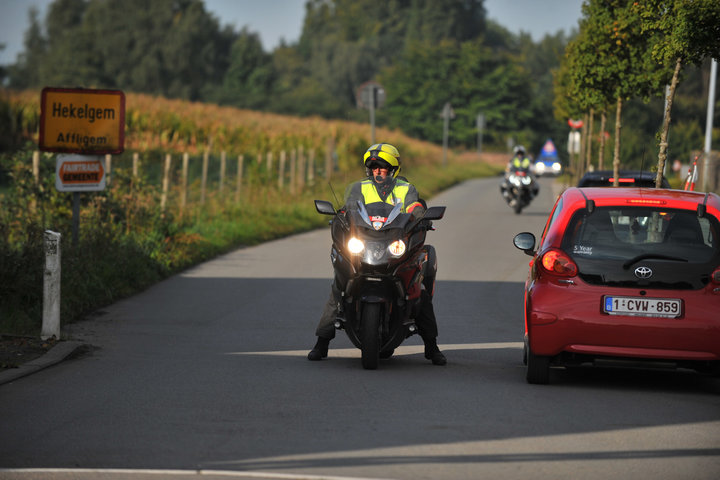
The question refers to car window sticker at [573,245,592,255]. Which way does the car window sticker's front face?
toward the camera

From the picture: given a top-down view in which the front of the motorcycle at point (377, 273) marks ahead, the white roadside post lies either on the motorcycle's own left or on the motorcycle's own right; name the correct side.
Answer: on the motorcycle's own right

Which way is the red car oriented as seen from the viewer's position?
away from the camera

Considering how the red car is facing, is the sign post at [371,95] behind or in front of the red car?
in front

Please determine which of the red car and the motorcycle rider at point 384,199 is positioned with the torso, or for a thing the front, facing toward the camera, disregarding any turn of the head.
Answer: the motorcycle rider

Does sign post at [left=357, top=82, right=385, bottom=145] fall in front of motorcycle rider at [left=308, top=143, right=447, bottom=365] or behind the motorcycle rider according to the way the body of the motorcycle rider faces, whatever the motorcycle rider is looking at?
behind

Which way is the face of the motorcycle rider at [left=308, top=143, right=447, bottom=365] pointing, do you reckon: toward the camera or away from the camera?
toward the camera

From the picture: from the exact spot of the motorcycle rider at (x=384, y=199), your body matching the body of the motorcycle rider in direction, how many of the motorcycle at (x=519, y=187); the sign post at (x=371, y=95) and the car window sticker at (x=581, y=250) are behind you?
2

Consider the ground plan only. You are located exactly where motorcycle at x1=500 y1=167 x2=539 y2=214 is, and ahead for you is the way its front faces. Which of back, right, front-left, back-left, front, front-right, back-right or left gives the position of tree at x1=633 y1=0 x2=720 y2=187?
front

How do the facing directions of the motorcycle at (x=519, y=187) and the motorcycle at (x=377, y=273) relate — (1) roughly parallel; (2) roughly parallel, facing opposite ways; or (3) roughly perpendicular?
roughly parallel

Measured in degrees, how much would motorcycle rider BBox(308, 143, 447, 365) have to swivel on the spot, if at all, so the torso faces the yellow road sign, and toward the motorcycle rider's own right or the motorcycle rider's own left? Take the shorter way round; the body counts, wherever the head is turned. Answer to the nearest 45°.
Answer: approximately 135° to the motorcycle rider's own right

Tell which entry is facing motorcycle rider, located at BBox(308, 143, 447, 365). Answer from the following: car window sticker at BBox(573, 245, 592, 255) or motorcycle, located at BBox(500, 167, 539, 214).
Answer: the motorcycle

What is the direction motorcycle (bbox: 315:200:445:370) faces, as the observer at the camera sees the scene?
facing the viewer
